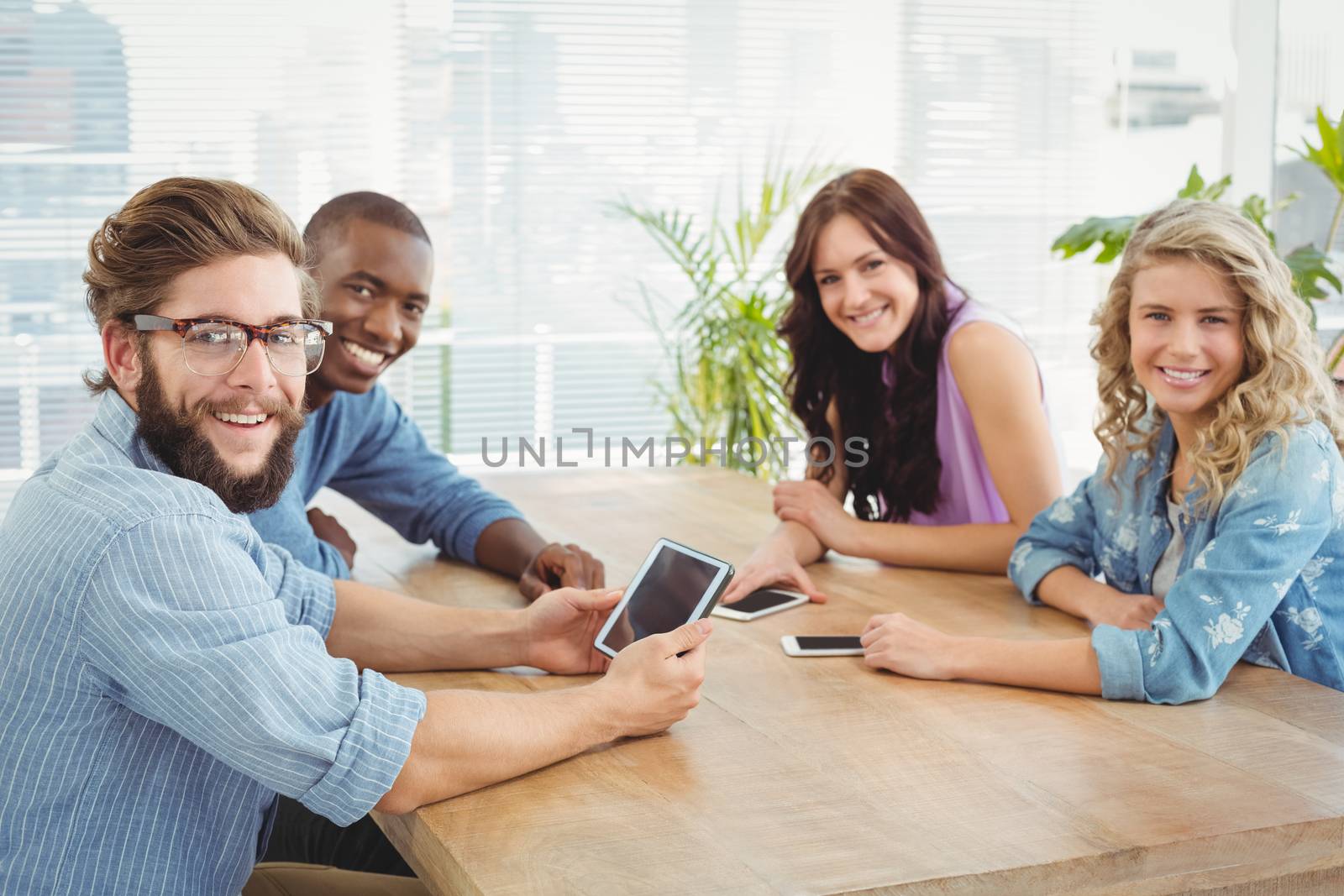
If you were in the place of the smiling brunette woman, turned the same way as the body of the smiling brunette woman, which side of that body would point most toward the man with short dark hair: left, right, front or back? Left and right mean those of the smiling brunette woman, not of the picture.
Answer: front

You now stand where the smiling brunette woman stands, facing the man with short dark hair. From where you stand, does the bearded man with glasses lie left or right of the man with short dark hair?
left

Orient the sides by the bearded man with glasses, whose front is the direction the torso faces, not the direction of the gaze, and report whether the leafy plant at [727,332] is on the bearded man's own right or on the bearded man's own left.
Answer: on the bearded man's own left

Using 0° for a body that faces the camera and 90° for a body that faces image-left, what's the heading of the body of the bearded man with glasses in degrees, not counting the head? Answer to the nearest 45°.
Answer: approximately 270°

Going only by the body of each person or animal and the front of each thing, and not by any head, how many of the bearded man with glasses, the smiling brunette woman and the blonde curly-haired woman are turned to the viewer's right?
1

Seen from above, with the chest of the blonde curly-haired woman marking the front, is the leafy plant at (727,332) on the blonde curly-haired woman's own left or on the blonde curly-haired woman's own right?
on the blonde curly-haired woman's own right

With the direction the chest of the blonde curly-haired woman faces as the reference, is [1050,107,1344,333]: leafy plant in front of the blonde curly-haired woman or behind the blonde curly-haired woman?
behind

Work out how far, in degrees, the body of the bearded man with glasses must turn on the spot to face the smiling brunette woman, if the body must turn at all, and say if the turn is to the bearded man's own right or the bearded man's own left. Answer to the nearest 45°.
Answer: approximately 45° to the bearded man's own left

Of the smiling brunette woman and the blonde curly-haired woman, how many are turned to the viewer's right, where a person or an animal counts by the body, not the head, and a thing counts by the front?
0

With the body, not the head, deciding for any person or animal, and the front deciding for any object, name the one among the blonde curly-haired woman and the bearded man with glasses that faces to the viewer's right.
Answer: the bearded man with glasses
